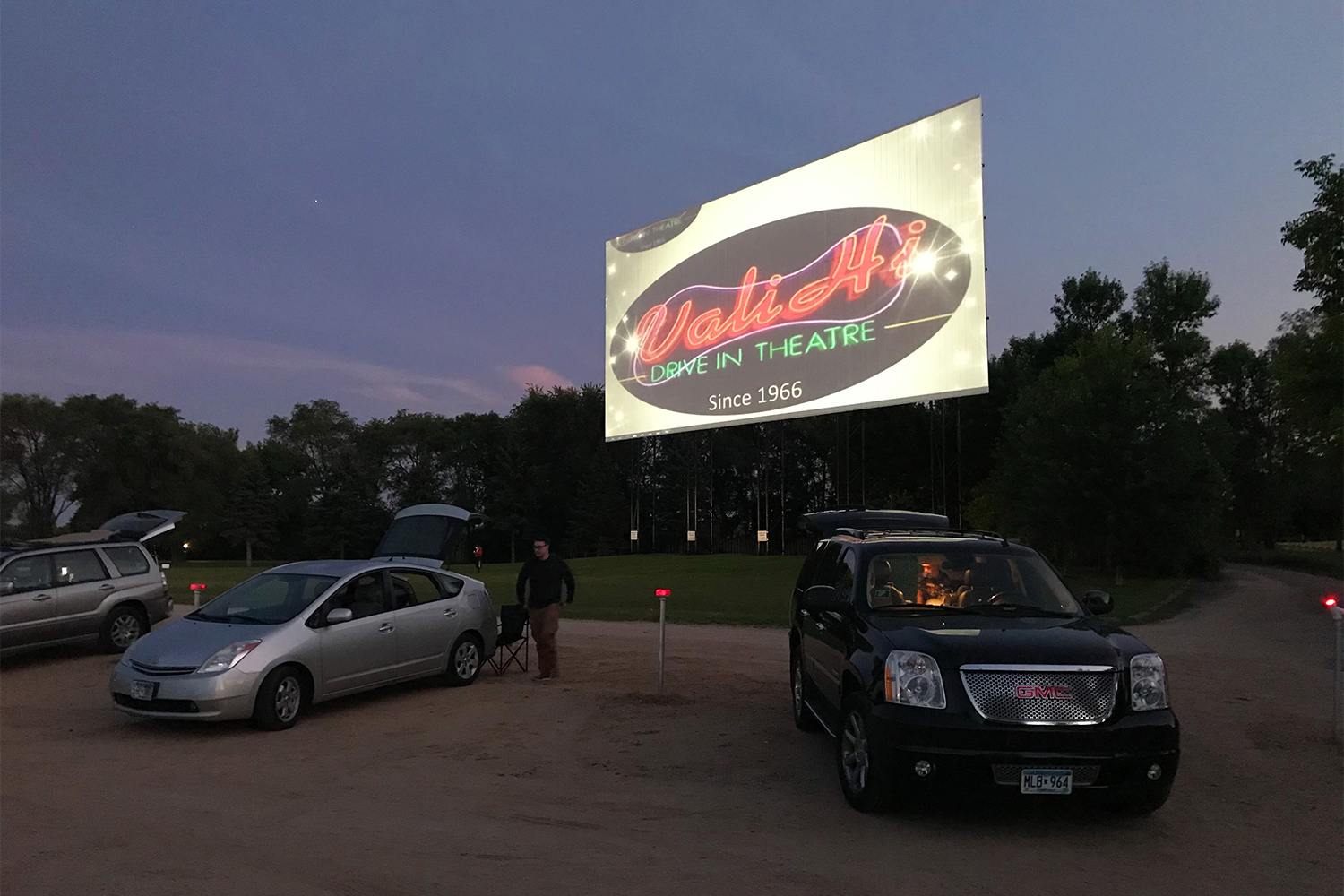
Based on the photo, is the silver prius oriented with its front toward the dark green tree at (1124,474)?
no

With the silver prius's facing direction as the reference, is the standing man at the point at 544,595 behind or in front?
behind

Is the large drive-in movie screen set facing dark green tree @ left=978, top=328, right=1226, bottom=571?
no

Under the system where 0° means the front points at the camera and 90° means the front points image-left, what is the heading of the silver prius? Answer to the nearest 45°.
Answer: approximately 45°

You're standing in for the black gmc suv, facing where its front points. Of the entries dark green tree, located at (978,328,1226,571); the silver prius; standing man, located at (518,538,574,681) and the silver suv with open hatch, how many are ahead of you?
0

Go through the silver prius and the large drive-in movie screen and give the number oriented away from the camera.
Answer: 0

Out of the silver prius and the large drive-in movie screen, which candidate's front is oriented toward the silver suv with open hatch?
the large drive-in movie screen

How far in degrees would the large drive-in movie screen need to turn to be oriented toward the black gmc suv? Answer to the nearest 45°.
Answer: approximately 45° to its left

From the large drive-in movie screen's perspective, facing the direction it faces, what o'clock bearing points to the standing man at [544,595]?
The standing man is roughly at 11 o'clock from the large drive-in movie screen.

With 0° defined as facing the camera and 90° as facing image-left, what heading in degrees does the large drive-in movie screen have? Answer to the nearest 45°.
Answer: approximately 45°

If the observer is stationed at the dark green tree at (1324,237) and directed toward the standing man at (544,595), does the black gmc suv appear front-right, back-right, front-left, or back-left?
front-left

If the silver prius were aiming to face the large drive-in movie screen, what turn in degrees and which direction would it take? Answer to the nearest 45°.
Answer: approximately 180°

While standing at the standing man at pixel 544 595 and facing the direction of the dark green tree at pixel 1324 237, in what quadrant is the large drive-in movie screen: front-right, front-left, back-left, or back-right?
front-left

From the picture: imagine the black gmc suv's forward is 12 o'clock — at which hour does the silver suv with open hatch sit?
The silver suv with open hatch is roughly at 5 o'clock from the black gmc suv.

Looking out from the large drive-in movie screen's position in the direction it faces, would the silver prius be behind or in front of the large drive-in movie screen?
in front

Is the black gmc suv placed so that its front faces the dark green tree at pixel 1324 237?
no

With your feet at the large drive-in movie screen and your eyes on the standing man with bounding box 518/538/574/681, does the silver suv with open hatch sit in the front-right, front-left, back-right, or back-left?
front-right

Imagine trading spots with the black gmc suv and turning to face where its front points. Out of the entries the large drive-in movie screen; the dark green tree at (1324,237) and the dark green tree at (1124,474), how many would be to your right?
0

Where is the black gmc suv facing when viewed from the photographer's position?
facing the viewer and to the right of the viewer
